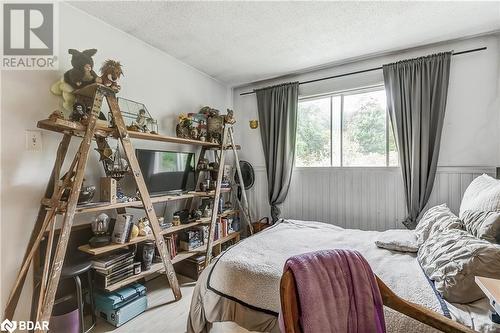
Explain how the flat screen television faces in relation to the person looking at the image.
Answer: facing the viewer and to the right of the viewer

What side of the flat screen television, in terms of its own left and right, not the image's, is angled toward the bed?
front

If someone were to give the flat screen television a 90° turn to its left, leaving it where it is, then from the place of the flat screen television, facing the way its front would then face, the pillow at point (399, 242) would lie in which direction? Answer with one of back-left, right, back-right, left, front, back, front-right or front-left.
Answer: right

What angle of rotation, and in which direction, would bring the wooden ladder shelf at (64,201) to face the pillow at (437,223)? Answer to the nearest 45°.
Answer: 0° — it already faces it

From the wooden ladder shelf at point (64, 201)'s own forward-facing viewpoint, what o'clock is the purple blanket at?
The purple blanket is roughly at 12 o'clock from the wooden ladder shelf.

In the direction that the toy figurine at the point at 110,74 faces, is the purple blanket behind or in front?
in front

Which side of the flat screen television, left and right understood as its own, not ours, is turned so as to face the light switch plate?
right

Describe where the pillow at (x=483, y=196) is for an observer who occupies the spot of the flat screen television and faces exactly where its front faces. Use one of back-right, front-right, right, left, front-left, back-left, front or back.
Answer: front

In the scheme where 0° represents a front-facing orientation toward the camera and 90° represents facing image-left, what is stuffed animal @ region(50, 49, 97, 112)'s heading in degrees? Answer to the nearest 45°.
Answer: approximately 315°
